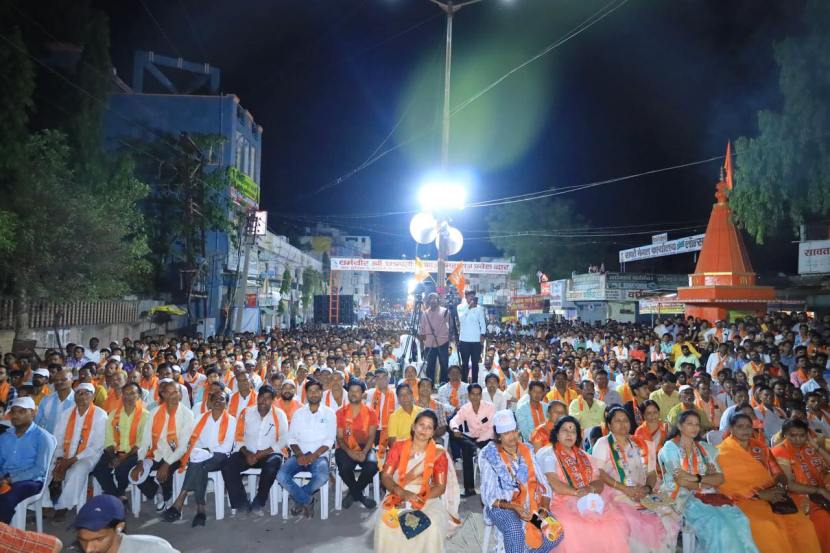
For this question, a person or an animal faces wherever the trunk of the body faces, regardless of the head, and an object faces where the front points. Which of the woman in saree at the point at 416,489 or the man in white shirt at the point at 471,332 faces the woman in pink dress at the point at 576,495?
the man in white shirt

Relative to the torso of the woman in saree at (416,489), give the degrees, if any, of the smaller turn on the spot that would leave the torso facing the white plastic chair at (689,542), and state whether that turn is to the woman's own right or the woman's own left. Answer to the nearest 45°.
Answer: approximately 90° to the woman's own left

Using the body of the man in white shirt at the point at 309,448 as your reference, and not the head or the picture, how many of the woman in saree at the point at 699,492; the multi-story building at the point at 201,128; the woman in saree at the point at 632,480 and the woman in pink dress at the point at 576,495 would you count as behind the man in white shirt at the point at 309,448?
1

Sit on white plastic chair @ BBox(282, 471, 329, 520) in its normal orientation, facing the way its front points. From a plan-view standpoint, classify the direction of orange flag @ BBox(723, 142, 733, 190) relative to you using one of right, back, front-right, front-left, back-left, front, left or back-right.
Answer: back-left

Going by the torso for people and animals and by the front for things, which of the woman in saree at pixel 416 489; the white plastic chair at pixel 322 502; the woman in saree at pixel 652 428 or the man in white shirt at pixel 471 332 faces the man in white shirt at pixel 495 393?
the man in white shirt at pixel 471 332

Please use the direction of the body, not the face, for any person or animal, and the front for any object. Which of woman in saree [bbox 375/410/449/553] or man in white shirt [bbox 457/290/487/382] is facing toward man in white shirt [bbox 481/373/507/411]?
man in white shirt [bbox 457/290/487/382]

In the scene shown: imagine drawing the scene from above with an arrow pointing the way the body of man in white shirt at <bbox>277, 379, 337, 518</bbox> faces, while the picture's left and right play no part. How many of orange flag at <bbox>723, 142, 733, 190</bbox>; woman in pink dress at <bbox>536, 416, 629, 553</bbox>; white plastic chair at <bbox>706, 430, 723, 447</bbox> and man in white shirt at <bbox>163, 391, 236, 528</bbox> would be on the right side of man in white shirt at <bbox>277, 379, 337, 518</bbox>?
1

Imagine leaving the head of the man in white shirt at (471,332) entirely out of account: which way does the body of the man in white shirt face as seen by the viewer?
toward the camera

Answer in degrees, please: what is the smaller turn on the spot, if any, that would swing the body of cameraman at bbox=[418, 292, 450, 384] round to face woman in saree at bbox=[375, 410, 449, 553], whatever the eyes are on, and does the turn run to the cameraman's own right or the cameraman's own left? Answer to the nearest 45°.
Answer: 0° — they already face them

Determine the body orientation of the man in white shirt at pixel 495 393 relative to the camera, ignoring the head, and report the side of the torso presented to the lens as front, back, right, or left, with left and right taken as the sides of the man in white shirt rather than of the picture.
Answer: front

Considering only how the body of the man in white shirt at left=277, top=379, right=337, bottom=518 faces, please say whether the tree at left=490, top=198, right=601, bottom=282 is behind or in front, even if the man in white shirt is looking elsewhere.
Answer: behind

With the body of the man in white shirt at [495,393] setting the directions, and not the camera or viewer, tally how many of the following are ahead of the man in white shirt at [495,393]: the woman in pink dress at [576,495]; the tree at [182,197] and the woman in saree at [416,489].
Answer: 2

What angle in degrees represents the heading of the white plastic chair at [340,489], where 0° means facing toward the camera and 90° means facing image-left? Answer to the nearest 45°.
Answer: approximately 0°

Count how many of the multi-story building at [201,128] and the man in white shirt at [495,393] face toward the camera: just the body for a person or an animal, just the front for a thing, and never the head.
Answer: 1

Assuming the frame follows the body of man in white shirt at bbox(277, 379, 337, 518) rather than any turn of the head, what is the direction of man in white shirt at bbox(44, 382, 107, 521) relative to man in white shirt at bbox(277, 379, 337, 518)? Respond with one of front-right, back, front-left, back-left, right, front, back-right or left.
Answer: right

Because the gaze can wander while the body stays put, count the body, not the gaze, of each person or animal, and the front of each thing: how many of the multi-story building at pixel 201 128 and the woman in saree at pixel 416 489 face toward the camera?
1

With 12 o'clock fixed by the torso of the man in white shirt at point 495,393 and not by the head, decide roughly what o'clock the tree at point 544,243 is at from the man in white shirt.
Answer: The tree is roughly at 6 o'clock from the man in white shirt.
